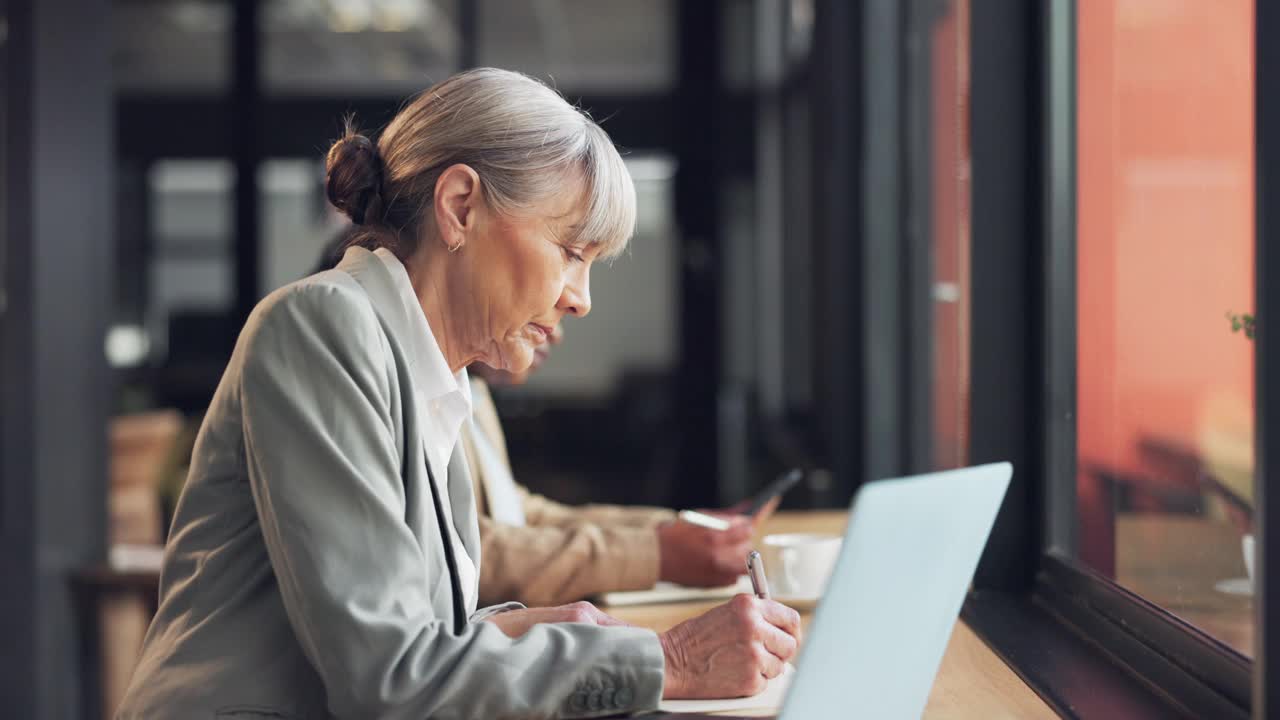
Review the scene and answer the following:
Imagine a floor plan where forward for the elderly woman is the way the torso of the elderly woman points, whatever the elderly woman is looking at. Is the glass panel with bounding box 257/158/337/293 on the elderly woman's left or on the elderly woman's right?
on the elderly woman's left

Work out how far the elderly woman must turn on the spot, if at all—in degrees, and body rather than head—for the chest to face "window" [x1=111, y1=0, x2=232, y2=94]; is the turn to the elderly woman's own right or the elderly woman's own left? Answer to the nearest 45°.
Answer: approximately 90° to the elderly woman's own left

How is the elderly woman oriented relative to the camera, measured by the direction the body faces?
to the viewer's right

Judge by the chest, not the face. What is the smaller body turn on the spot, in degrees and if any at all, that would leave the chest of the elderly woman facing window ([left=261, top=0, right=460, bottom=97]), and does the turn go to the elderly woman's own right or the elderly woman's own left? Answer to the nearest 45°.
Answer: approximately 90° to the elderly woman's own left

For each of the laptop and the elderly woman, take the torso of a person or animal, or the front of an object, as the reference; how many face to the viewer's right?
1

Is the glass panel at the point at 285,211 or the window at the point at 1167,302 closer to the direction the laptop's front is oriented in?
the glass panel

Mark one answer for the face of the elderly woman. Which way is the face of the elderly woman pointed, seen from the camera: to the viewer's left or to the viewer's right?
to the viewer's right

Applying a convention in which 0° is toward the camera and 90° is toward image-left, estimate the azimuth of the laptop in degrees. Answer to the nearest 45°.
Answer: approximately 135°

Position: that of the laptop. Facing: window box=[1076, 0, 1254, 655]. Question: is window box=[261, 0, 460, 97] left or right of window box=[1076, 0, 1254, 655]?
left

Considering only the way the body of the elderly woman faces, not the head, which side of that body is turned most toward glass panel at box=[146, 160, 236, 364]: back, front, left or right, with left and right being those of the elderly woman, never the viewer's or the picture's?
left
